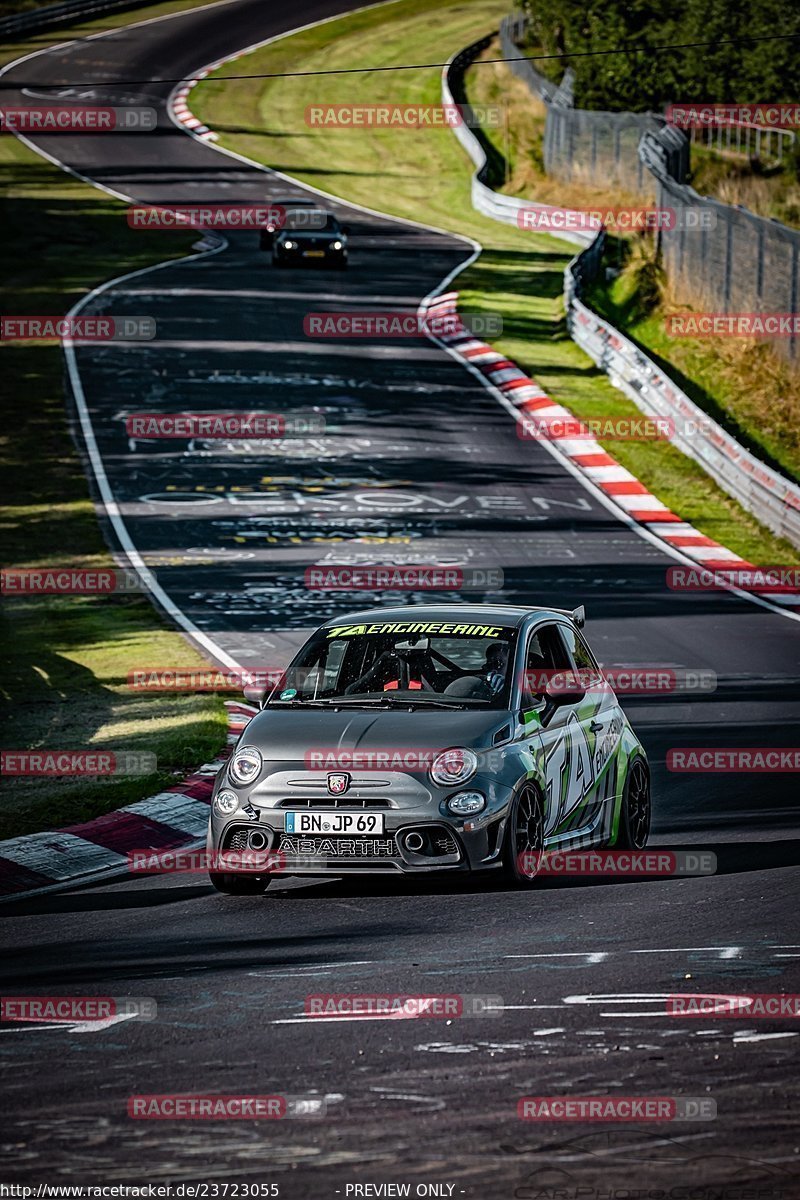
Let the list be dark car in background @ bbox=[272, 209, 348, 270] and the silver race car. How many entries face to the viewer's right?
0

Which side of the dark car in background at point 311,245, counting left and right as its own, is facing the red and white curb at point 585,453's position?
front

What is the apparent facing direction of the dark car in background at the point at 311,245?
toward the camera

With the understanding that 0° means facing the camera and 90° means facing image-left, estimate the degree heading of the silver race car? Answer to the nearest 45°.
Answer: approximately 45°

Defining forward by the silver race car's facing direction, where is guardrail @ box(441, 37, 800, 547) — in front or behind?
behind

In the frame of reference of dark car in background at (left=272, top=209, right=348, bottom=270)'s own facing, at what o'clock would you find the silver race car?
The silver race car is roughly at 12 o'clock from the dark car in background.

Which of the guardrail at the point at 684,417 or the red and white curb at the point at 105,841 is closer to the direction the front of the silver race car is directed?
the red and white curb

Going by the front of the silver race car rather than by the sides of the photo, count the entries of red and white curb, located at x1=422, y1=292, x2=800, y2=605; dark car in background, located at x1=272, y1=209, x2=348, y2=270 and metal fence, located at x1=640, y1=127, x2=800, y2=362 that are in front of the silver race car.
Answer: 0

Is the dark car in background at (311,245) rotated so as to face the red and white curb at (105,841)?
yes
